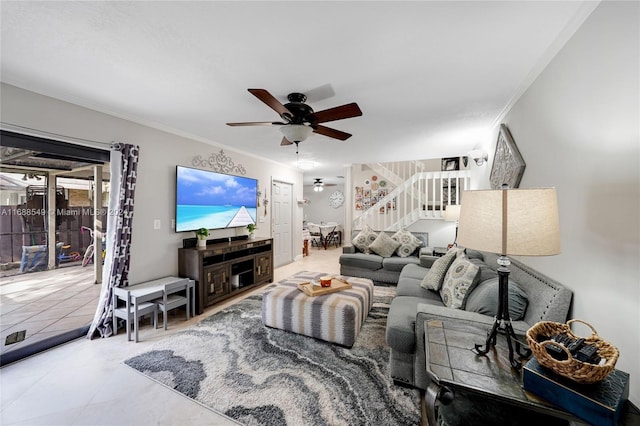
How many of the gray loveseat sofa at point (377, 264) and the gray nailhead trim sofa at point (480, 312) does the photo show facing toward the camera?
1

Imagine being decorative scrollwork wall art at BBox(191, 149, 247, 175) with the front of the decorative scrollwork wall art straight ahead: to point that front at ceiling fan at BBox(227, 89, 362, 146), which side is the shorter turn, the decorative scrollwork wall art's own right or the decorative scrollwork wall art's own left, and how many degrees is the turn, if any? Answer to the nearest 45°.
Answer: approximately 45° to the decorative scrollwork wall art's own right

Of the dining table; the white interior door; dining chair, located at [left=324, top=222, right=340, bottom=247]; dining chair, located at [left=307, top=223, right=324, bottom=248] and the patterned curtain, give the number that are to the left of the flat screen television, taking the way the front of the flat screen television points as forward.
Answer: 4

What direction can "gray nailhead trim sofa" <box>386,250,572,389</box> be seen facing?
to the viewer's left

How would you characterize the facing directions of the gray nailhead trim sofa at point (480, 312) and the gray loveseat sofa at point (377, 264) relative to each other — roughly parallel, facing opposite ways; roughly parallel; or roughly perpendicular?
roughly perpendicular

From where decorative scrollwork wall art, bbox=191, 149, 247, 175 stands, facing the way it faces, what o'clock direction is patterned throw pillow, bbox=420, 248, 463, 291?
The patterned throw pillow is roughly at 12 o'clock from the decorative scrollwork wall art.

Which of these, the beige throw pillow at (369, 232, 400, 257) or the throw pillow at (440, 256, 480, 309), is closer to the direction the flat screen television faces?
the throw pillow

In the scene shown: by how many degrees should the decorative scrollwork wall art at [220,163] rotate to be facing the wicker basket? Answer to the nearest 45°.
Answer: approximately 45° to its right

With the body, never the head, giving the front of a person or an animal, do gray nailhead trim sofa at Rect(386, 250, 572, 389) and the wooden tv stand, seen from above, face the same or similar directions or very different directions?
very different directions
